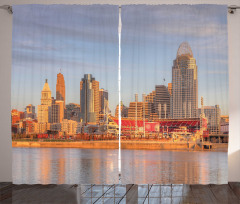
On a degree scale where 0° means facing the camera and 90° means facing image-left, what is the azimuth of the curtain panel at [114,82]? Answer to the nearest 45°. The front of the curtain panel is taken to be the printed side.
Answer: approximately 0°
